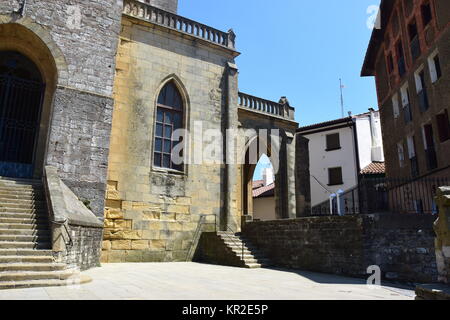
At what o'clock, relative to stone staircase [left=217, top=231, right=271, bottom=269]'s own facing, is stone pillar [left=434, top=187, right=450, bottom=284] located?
The stone pillar is roughly at 1 o'clock from the stone staircase.

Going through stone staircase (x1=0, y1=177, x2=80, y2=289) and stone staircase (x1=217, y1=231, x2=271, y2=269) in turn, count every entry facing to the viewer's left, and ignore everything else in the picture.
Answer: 0

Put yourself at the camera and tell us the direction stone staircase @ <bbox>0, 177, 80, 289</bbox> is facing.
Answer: facing the viewer

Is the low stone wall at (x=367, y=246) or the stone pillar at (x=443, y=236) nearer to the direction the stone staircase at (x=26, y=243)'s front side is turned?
the stone pillar

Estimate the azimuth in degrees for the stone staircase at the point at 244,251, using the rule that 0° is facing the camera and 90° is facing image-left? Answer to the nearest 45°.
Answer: approximately 315°

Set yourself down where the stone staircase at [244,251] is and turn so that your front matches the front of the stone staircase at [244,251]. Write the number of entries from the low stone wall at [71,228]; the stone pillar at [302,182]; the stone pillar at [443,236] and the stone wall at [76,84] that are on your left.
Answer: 1

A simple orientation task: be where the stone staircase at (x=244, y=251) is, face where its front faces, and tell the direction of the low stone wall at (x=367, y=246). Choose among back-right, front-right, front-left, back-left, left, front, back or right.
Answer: front

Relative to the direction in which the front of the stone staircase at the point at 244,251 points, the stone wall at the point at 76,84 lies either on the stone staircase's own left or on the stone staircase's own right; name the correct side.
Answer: on the stone staircase's own right

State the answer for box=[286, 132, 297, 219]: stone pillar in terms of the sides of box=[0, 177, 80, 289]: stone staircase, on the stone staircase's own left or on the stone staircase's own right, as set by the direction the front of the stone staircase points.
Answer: on the stone staircase's own left
